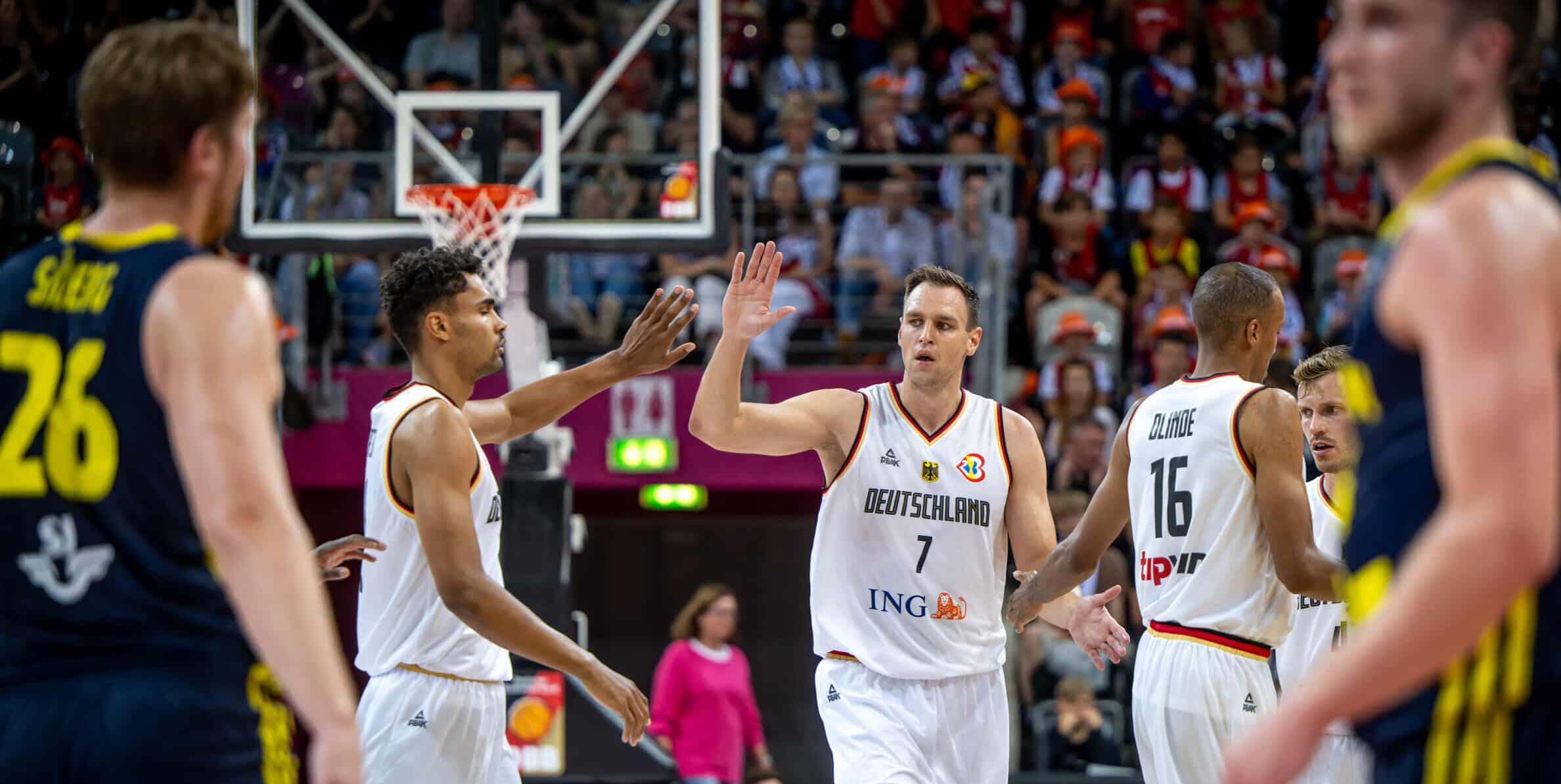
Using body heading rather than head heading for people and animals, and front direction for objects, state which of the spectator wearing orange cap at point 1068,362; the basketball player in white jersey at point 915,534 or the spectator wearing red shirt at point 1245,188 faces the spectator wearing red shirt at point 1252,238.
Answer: the spectator wearing red shirt at point 1245,188

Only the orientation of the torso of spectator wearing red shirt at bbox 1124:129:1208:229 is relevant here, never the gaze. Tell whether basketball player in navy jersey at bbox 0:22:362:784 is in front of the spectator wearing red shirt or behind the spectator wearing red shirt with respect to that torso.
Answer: in front

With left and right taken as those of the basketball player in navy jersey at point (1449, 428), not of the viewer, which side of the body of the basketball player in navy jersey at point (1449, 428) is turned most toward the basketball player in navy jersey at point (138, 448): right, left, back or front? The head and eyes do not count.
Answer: front

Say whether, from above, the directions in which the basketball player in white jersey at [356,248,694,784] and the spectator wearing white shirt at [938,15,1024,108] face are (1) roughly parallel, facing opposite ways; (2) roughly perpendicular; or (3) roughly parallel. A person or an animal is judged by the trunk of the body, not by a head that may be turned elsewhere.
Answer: roughly perpendicular

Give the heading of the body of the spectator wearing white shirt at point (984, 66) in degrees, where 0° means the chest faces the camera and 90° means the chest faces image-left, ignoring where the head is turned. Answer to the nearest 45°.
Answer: approximately 0°

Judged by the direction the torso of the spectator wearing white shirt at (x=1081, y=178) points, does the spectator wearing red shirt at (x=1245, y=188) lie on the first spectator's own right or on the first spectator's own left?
on the first spectator's own left

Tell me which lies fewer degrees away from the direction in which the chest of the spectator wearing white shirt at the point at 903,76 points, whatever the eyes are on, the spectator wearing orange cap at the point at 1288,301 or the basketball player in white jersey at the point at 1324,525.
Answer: the basketball player in white jersey

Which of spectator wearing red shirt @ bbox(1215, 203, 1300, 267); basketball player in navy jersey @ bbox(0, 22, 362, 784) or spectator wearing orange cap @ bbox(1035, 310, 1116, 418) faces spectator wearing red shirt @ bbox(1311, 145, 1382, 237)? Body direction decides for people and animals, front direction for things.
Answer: the basketball player in navy jersey

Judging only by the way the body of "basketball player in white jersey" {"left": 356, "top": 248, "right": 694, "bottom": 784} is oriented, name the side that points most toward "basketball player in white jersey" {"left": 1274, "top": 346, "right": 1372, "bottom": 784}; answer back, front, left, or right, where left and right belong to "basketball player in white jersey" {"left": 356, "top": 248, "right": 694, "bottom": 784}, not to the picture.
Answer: front

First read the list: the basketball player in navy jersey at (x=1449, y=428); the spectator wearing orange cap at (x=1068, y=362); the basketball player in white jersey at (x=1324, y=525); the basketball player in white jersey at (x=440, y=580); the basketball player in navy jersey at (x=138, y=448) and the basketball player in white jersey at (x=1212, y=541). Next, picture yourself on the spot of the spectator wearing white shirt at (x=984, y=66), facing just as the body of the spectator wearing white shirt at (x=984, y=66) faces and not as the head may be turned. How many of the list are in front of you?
6

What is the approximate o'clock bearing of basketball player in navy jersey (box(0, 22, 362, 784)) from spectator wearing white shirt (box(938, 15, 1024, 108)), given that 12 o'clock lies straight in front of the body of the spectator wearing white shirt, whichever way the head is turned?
The basketball player in navy jersey is roughly at 12 o'clock from the spectator wearing white shirt.

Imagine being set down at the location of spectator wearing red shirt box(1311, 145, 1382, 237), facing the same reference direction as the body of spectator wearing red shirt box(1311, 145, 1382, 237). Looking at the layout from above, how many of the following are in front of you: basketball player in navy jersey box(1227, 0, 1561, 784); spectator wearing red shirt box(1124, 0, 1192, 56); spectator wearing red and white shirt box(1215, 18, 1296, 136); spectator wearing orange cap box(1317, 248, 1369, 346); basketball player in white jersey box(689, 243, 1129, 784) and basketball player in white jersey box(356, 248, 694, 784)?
4

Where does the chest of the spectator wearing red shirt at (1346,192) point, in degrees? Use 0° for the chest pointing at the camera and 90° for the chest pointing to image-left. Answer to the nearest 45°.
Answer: approximately 0°

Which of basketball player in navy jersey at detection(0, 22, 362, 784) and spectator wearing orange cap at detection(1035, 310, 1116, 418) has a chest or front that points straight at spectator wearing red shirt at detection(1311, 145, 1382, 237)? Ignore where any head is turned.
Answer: the basketball player in navy jersey

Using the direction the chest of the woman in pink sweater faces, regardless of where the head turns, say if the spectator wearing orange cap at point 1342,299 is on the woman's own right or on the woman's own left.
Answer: on the woman's own left
